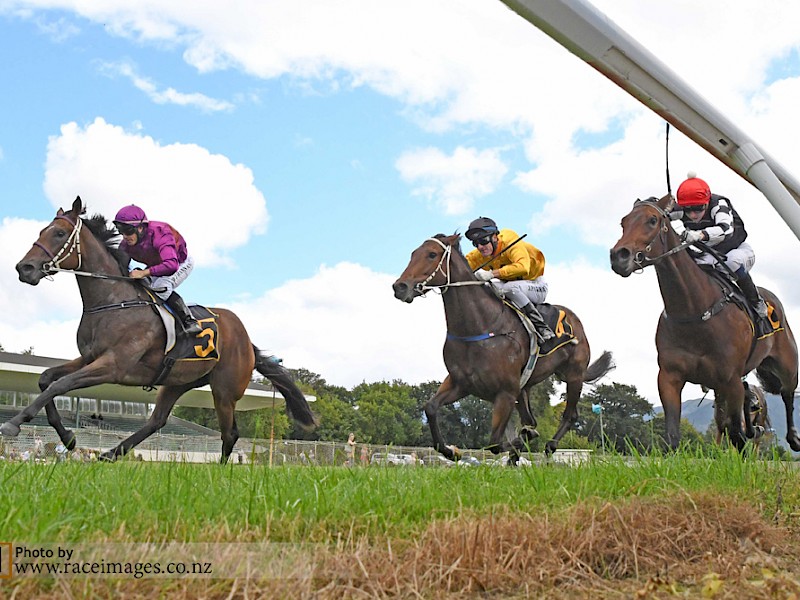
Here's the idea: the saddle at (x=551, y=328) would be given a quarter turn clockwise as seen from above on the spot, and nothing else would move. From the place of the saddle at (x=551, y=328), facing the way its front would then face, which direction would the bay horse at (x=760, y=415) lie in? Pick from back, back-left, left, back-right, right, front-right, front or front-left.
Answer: right

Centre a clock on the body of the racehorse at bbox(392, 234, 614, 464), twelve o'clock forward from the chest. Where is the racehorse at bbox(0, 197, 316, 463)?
the racehorse at bbox(0, 197, 316, 463) is roughly at 1 o'clock from the racehorse at bbox(392, 234, 614, 464).

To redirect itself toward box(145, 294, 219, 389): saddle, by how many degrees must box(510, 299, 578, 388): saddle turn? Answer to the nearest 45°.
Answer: approximately 45° to its right

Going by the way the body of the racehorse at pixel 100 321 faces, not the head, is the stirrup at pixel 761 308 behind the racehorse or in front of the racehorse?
behind

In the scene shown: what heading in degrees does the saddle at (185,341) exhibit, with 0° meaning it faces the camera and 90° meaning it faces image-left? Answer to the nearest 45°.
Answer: approximately 90°

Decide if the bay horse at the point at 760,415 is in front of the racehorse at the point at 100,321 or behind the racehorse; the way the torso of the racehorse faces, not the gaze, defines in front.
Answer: behind

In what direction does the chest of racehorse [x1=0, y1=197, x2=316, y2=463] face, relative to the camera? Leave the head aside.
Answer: to the viewer's left

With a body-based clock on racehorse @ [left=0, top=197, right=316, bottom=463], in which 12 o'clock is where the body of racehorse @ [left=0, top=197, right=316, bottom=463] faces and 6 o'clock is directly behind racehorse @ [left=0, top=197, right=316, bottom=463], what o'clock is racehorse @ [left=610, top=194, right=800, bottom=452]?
racehorse @ [left=610, top=194, right=800, bottom=452] is roughly at 7 o'clock from racehorse @ [left=0, top=197, right=316, bottom=463].

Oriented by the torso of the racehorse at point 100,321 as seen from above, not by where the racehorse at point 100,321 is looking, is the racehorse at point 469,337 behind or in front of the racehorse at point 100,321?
behind

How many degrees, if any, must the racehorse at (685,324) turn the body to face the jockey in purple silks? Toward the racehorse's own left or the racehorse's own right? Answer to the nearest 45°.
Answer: approximately 45° to the racehorse's own right
